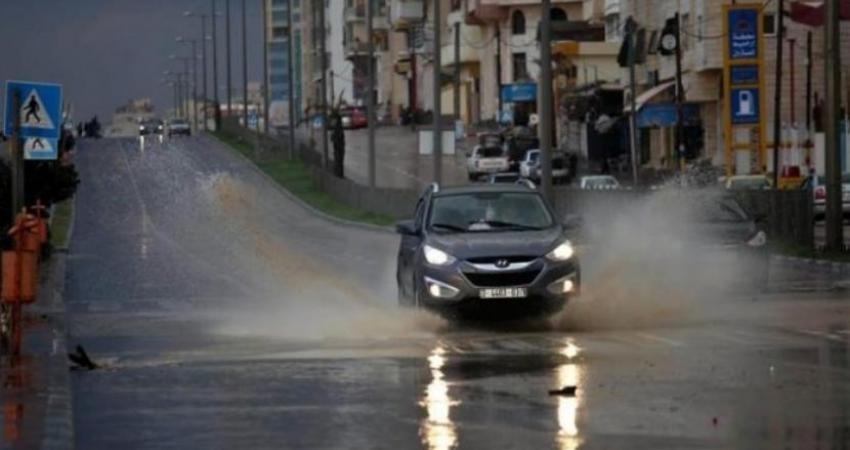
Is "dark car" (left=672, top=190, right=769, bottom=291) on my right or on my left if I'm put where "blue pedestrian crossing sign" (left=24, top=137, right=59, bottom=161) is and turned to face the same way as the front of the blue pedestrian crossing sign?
on my left

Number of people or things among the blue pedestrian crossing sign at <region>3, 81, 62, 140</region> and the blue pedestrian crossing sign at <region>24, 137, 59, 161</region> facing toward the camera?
2

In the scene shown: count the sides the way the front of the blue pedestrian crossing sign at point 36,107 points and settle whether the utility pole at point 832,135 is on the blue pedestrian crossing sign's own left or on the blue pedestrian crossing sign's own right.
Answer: on the blue pedestrian crossing sign's own left

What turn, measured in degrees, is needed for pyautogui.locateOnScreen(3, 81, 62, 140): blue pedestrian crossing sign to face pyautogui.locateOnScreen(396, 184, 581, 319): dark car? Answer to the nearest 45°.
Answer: approximately 45° to its left
